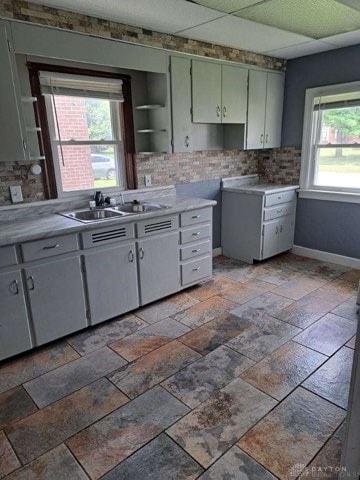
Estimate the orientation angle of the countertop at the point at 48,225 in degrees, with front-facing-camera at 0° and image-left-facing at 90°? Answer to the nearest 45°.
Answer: approximately 315°

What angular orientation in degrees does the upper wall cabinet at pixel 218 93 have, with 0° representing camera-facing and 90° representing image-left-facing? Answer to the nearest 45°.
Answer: approximately 315°

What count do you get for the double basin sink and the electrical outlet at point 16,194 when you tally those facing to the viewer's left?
0

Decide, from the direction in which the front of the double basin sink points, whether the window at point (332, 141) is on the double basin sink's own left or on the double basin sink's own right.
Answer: on the double basin sink's own left

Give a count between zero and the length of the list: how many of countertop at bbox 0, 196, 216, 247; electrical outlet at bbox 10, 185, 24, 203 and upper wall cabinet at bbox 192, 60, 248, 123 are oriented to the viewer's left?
0

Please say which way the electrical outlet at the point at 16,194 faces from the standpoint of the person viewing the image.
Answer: facing the viewer

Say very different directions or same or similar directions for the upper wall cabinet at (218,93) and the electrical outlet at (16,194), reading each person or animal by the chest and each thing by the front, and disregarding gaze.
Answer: same or similar directions

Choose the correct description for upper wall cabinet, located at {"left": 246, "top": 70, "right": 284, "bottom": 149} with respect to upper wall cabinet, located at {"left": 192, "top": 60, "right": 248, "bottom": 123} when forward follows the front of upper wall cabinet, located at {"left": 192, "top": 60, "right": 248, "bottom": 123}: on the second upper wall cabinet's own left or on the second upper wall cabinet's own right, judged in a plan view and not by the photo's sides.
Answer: on the second upper wall cabinet's own left

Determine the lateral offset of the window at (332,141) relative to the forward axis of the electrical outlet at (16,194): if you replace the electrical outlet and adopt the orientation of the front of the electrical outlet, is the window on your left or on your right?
on your left

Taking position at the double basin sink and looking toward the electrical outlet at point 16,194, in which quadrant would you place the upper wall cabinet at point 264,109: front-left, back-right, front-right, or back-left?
back-right

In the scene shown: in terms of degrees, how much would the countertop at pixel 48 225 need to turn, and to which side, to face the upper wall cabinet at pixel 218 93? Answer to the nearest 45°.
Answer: approximately 90° to its left

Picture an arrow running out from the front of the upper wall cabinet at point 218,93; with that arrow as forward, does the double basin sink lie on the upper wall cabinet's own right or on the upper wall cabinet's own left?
on the upper wall cabinet's own right
